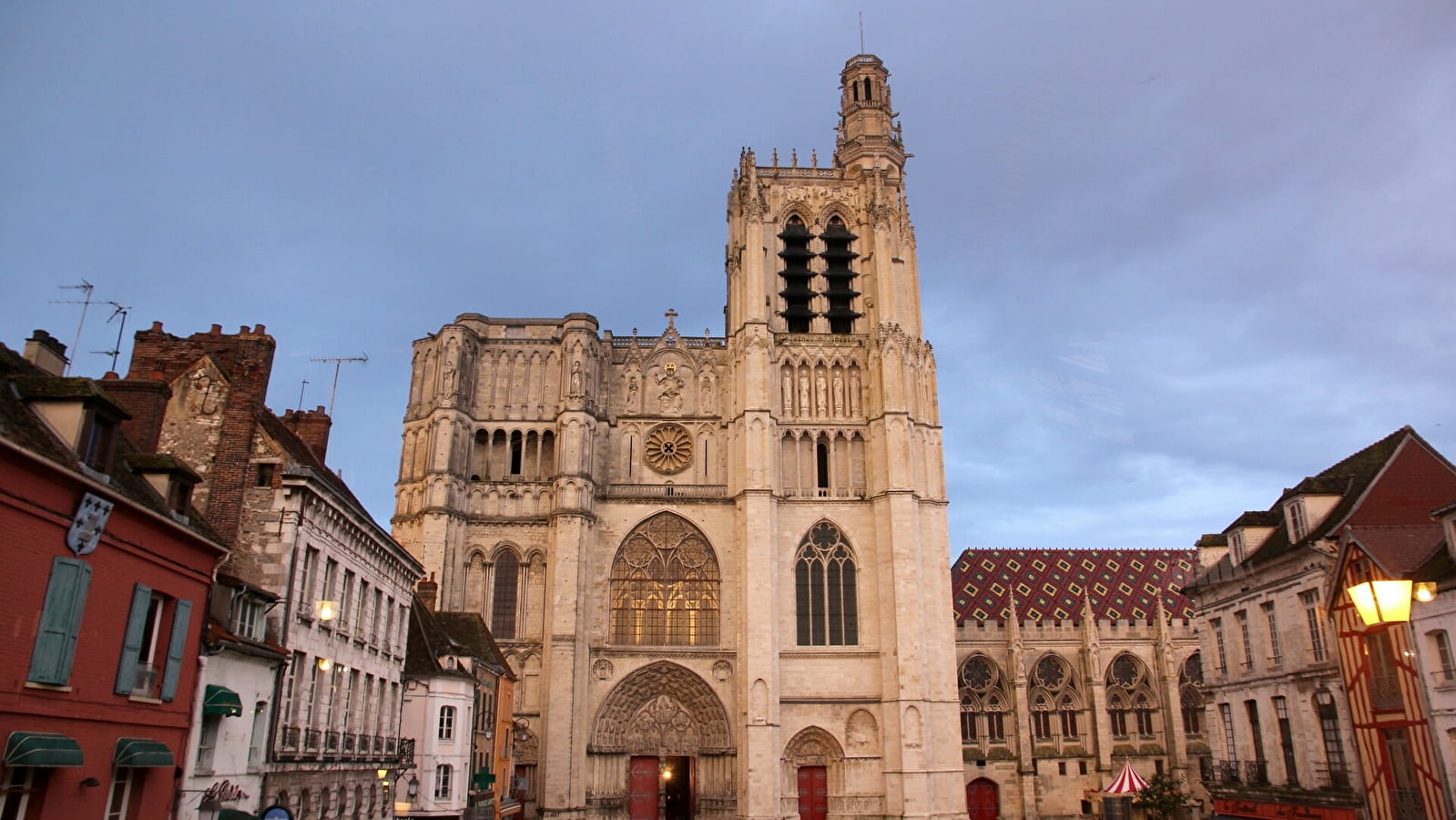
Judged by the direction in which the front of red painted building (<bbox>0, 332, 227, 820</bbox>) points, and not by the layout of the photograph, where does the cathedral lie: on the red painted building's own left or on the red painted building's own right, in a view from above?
on the red painted building's own left

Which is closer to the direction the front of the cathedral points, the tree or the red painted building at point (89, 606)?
the red painted building

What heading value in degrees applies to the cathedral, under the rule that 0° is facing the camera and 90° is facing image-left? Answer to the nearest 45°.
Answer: approximately 0°

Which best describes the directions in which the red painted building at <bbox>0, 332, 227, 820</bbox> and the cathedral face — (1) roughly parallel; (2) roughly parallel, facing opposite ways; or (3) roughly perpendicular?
roughly perpendicular

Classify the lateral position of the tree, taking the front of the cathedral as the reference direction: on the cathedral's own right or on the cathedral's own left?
on the cathedral's own left

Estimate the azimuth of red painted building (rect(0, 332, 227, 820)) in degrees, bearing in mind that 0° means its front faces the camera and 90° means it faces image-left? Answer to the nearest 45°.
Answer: approximately 315°
